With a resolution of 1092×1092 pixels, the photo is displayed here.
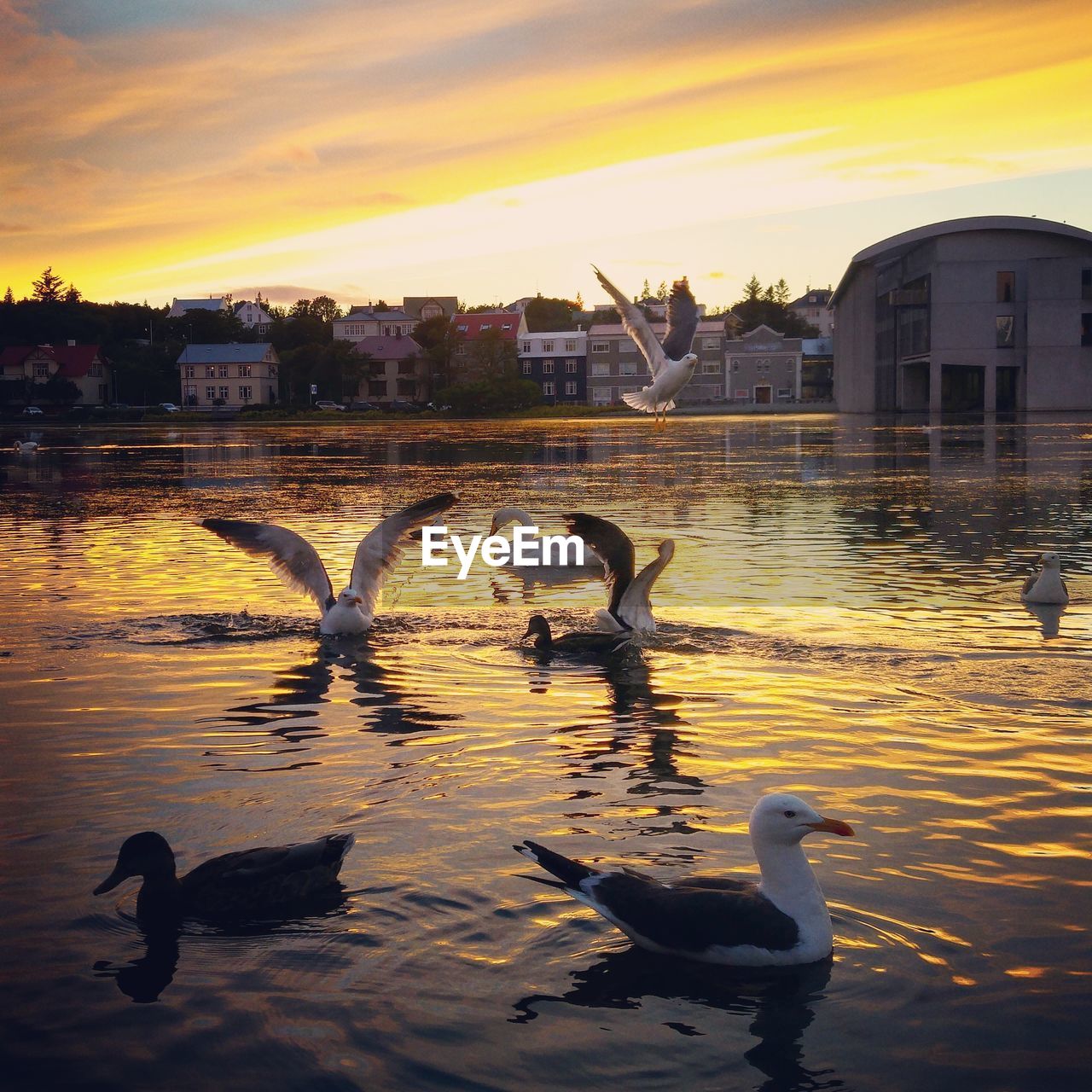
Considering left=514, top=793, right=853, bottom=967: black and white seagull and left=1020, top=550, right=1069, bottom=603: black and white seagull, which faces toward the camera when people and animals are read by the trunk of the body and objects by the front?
left=1020, top=550, right=1069, bottom=603: black and white seagull

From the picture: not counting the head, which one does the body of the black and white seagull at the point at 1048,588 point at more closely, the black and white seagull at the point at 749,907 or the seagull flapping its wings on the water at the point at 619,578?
the black and white seagull

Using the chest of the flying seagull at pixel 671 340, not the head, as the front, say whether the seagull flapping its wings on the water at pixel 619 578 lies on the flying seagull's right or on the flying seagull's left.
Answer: on the flying seagull's right

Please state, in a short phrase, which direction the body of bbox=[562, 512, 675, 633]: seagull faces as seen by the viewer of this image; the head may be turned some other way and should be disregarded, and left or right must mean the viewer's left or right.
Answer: facing away from the viewer and to the right of the viewer

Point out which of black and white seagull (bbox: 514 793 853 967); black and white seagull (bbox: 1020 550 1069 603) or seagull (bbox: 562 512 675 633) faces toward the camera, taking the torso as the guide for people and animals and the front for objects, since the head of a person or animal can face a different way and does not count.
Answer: black and white seagull (bbox: 1020 550 1069 603)

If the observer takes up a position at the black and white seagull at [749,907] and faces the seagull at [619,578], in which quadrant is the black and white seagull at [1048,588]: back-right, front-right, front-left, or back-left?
front-right

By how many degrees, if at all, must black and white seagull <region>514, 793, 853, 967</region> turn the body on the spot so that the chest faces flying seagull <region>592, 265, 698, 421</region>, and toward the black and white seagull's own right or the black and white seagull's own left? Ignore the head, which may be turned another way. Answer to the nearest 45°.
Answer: approximately 90° to the black and white seagull's own left

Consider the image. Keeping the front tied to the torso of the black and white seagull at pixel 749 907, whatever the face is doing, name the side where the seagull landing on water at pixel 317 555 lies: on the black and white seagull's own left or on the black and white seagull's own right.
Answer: on the black and white seagull's own left

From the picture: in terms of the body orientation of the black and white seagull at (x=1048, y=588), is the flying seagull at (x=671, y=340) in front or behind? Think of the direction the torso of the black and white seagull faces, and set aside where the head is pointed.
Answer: behind

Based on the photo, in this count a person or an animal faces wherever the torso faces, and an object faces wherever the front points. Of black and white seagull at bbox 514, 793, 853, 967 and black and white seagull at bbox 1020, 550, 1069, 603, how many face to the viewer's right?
1

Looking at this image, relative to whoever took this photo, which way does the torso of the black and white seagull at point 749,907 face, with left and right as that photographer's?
facing to the right of the viewer

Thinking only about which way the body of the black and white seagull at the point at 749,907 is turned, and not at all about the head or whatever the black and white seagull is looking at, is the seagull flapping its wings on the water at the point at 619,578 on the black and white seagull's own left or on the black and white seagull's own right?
on the black and white seagull's own left

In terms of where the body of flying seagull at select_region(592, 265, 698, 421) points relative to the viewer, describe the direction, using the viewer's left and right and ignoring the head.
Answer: facing the viewer and to the right of the viewer

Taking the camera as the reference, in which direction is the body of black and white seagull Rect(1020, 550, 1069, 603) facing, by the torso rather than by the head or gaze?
toward the camera

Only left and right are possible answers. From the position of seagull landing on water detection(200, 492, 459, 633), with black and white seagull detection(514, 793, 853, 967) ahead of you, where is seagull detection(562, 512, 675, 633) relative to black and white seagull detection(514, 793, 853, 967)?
left

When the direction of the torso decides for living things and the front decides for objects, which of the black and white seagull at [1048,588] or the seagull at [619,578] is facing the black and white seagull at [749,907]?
the black and white seagull at [1048,588]

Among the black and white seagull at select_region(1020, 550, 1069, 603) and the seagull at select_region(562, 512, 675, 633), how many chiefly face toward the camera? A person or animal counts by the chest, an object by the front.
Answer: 1
